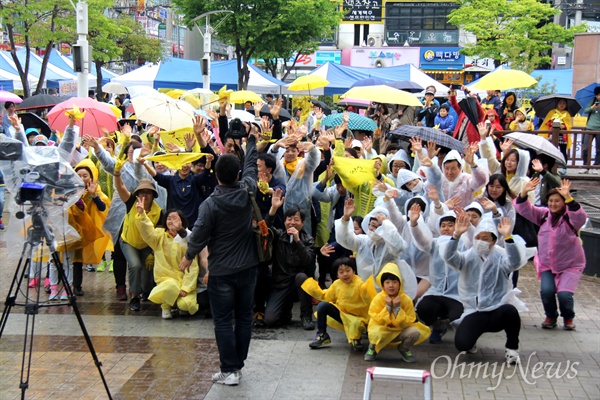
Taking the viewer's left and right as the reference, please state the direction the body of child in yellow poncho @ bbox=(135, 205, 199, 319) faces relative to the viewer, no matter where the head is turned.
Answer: facing the viewer

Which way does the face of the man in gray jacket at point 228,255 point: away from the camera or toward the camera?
away from the camera

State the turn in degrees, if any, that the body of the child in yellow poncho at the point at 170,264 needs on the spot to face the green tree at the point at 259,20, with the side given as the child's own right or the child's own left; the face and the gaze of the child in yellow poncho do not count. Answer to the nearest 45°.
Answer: approximately 180°

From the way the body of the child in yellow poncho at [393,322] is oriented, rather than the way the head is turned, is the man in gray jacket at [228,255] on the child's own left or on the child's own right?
on the child's own right

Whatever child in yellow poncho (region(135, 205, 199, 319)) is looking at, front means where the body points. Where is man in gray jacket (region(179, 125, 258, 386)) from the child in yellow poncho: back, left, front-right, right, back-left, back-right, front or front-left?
front

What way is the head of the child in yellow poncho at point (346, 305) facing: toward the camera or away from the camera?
toward the camera

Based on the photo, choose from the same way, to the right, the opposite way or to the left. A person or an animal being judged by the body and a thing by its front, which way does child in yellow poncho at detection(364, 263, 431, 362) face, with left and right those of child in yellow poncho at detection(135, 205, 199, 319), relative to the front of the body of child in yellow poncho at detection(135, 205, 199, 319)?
the same way

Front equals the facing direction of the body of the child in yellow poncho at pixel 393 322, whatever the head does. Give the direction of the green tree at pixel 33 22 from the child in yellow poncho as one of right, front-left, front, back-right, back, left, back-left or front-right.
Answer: back-right

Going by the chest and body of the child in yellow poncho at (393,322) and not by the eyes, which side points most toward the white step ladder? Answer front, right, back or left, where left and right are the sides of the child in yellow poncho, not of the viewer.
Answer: front

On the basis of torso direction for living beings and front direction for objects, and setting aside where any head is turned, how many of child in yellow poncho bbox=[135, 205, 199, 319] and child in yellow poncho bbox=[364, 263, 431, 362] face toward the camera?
2

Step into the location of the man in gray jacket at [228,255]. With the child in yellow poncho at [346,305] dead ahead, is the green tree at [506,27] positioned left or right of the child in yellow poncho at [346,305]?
left

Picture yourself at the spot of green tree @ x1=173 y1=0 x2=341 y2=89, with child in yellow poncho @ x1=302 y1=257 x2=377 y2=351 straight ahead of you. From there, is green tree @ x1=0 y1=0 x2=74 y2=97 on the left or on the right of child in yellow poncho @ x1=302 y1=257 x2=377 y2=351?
right

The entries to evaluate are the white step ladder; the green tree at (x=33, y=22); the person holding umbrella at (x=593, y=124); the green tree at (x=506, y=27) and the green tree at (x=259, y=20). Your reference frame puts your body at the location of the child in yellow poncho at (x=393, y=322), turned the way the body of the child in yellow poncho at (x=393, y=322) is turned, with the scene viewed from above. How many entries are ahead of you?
1

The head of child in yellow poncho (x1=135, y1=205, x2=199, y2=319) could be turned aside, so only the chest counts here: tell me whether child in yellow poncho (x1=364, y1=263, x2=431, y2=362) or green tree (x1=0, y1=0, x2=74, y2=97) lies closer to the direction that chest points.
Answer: the child in yellow poncho

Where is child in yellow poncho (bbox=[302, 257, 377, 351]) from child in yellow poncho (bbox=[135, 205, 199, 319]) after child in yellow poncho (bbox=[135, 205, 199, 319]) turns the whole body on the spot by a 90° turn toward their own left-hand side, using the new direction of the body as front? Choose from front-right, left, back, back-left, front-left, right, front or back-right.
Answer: front-right

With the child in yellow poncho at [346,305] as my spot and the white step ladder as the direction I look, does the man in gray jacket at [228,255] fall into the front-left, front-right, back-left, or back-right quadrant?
front-right

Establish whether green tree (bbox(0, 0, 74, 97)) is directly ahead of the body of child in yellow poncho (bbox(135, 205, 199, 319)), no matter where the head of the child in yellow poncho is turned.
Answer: no

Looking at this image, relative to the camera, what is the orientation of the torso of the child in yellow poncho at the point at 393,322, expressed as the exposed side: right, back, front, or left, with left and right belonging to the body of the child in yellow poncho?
front
